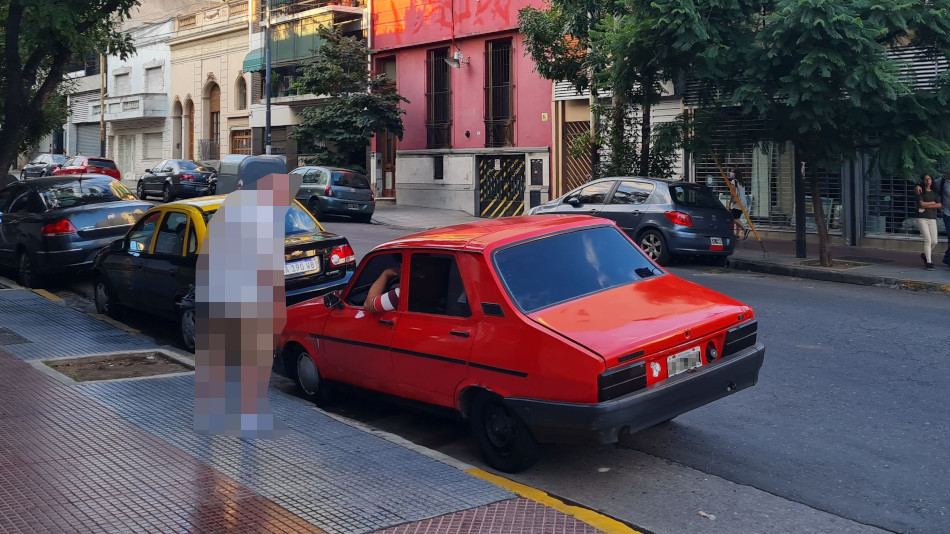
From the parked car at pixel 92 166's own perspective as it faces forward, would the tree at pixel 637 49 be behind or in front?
behind

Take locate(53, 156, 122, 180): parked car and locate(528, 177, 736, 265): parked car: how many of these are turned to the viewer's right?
0

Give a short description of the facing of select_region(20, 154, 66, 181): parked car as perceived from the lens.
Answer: facing away from the viewer and to the left of the viewer

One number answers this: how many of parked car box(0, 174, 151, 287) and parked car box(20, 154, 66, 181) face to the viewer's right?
0

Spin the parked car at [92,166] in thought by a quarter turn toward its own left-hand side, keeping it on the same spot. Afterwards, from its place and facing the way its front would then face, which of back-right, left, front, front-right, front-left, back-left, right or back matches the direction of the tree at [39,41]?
front-left

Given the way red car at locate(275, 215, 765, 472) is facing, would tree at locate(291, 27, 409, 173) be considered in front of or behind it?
in front

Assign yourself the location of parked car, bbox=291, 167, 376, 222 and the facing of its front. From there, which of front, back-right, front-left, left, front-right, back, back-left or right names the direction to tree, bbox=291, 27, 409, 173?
front-right

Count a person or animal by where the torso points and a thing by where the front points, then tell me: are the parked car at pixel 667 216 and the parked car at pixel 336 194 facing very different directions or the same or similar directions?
same or similar directions

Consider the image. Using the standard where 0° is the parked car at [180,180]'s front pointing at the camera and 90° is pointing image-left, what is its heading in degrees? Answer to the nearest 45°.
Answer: approximately 135°

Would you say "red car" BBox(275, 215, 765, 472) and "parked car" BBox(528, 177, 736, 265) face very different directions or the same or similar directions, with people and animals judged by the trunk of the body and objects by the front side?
same or similar directions

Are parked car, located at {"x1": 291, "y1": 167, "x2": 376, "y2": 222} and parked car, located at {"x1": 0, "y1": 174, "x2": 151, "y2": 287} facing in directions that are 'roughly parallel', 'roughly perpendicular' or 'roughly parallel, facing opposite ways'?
roughly parallel
